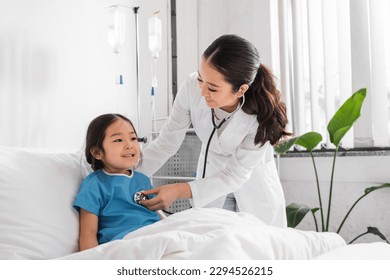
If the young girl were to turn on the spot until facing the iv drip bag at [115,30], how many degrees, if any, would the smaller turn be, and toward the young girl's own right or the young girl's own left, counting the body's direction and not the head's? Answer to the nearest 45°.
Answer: approximately 135° to the young girl's own left

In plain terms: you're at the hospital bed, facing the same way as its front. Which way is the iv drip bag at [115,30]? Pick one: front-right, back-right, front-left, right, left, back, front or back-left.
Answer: left

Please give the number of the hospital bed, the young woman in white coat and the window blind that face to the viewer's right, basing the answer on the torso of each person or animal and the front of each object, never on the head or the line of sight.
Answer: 1

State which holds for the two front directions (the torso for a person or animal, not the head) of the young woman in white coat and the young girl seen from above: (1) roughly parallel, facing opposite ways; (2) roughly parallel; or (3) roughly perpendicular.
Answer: roughly perpendicular

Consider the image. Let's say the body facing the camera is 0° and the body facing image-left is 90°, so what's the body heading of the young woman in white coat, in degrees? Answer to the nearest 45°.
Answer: approximately 45°

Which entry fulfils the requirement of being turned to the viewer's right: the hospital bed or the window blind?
the hospital bed

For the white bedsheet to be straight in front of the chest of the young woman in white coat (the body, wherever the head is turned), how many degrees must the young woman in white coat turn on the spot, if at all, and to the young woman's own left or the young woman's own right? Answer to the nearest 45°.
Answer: approximately 45° to the young woman's own left

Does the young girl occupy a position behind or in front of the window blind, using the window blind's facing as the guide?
in front

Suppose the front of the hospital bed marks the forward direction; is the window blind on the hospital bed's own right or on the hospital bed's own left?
on the hospital bed's own left

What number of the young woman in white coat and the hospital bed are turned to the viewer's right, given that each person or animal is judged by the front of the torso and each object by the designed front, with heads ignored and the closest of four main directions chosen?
1

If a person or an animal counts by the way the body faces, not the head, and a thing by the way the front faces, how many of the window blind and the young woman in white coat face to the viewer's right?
0

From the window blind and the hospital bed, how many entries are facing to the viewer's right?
1

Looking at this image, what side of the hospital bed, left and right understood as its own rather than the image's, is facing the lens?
right

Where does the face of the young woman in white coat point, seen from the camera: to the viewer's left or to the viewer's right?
to the viewer's left
